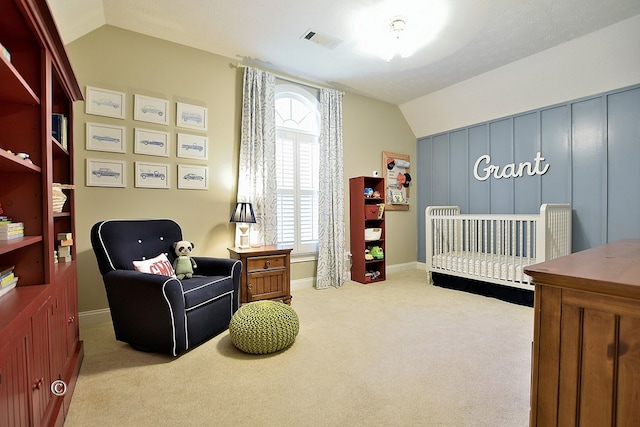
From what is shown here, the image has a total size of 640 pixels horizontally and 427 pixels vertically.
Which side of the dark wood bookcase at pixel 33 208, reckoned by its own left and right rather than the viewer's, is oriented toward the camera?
right

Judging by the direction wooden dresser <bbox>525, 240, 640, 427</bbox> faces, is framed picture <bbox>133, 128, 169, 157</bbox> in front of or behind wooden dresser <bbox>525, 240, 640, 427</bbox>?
in front

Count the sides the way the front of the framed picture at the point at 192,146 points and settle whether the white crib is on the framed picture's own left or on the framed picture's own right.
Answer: on the framed picture's own left

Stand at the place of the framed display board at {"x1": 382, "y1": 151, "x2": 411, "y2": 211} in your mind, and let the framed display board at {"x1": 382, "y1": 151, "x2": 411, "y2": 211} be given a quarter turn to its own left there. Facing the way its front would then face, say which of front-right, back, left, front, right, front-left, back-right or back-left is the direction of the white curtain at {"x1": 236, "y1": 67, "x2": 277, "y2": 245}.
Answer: back

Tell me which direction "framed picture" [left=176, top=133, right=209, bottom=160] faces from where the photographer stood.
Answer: facing the viewer

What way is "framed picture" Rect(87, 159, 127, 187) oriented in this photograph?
toward the camera

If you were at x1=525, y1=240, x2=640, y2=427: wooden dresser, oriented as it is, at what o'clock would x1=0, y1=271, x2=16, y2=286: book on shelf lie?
The book on shelf is roughly at 11 o'clock from the wooden dresser.

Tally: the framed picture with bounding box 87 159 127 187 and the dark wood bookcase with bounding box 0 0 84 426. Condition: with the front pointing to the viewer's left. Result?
0

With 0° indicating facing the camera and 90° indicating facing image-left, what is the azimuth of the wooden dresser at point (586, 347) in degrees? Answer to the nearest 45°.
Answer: approximately 90°

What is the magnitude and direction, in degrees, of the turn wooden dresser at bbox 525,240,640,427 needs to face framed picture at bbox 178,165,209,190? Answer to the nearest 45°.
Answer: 0° — it already faces it

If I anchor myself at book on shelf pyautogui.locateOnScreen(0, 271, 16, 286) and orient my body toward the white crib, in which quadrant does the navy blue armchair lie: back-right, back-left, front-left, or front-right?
front-left

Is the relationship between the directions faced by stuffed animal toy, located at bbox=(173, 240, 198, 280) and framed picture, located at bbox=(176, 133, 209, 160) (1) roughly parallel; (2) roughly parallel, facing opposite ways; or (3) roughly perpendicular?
roughly parallel
